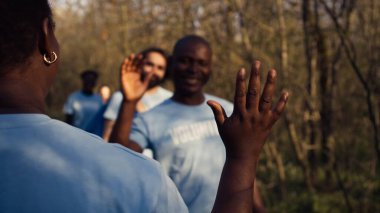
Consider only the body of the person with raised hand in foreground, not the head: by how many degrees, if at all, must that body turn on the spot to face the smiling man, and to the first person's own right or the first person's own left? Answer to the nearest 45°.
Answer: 0° — they already face them

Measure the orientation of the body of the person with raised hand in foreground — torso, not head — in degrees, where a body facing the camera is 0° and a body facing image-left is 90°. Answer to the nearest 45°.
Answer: approximately 180°

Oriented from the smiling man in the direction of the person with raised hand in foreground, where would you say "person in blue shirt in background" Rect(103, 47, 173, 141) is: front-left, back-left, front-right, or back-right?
back-right

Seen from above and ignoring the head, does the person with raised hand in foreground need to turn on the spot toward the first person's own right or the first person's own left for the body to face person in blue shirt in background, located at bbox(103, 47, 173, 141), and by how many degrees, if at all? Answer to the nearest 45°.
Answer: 0° — they already face them
